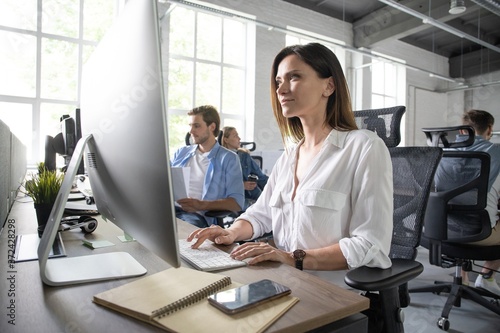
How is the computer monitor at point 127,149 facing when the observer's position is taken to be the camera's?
facing away from the viewer and to the right of the viewer

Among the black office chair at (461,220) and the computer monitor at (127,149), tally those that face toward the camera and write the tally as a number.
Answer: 0

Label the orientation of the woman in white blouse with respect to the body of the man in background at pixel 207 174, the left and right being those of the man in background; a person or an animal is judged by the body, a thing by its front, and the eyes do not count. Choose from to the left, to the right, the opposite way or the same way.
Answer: the same way

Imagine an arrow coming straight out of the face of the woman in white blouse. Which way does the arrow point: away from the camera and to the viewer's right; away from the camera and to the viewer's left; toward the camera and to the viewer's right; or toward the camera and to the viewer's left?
toward the camera and to the viewer's left

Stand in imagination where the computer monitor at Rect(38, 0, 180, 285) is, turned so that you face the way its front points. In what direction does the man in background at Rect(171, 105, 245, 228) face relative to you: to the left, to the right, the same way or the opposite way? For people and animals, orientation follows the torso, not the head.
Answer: the opposite way

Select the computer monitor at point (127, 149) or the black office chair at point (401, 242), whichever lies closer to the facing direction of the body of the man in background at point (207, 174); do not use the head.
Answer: the computer monitor

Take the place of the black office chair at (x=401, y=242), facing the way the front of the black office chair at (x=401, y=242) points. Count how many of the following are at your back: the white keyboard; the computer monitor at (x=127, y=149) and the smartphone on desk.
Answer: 0

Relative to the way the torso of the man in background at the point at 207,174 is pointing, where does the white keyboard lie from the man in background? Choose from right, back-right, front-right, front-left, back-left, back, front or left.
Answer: front-left

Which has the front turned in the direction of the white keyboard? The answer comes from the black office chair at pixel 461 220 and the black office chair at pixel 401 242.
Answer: the black office chair at pixel 401 242

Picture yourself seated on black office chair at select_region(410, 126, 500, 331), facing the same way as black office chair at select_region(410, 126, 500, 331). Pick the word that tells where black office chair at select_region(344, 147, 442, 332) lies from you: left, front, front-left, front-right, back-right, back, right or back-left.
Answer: back-right

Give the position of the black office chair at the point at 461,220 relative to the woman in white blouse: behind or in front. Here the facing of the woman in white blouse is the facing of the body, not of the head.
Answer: behind

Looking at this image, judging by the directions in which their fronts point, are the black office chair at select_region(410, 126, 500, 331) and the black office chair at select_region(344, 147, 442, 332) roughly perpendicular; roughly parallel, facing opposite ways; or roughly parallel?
roughly parallel, facing opposite ways

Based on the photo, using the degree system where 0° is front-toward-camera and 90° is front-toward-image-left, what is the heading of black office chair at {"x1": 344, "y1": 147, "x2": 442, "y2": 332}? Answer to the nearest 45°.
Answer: approximately 45°

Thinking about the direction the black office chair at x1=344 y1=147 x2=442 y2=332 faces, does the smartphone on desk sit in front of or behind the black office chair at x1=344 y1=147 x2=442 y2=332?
in front

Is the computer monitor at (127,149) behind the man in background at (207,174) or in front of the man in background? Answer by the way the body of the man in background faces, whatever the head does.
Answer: in front

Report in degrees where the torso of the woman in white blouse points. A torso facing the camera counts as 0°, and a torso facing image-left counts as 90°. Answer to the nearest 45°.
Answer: approximately 45°
